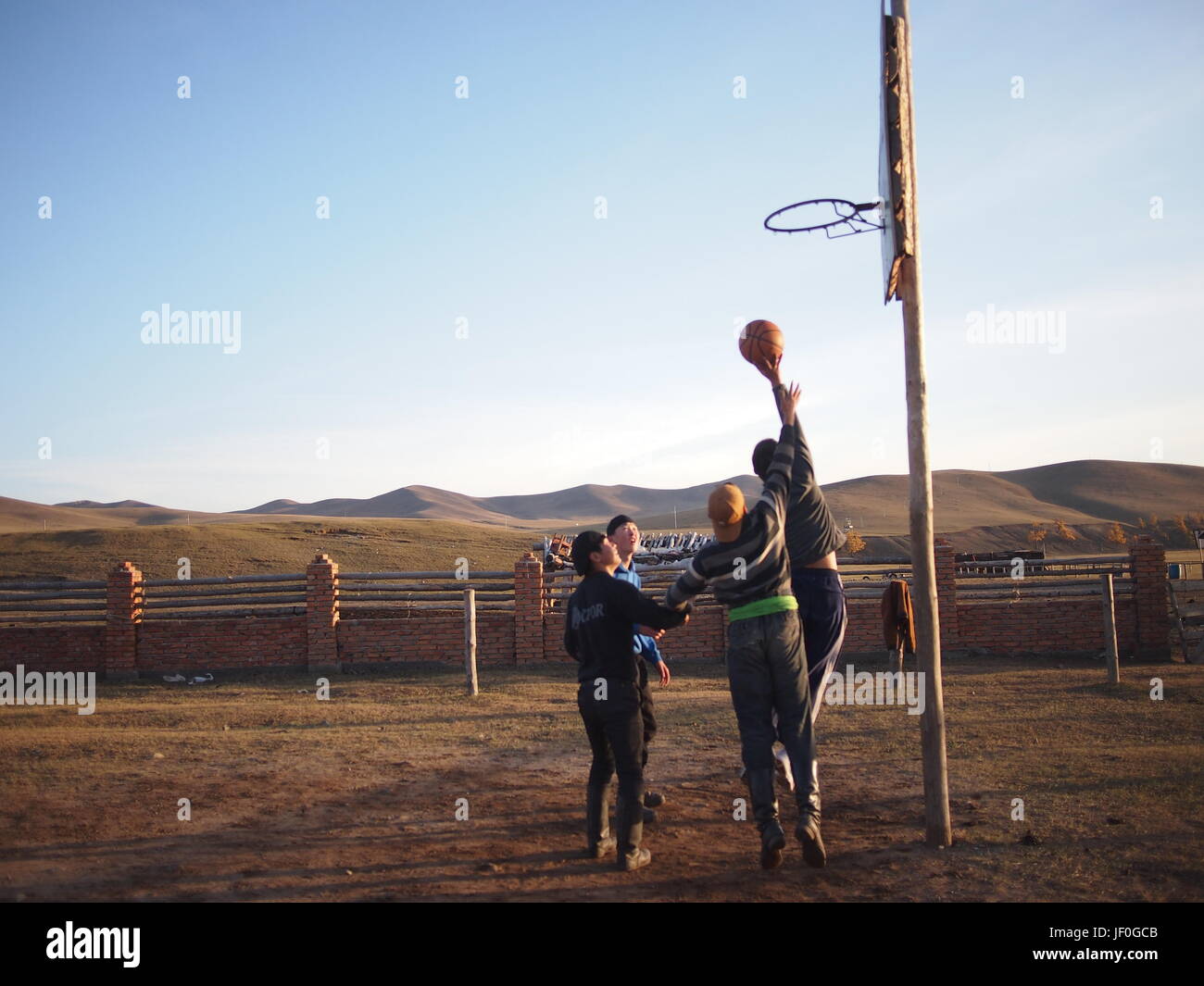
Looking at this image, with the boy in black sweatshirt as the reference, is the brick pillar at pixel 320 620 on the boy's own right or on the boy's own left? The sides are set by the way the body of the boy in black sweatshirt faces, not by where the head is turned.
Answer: on the boy's own left

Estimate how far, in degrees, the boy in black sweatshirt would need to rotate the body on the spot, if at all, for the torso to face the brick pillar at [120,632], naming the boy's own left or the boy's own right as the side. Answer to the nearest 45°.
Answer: approximately 90° to the boy's own left

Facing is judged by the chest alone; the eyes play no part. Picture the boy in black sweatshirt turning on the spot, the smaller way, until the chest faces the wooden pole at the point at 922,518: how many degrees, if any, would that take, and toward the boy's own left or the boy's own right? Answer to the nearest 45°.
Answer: approximately 45° to the boy's own right

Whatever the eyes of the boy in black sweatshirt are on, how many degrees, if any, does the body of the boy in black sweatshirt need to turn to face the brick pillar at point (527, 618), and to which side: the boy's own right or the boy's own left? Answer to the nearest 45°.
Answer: approximately 45° to the boy's own left

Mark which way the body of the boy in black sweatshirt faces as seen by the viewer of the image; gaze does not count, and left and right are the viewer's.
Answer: facing away from the viewer and to the right of the viewer

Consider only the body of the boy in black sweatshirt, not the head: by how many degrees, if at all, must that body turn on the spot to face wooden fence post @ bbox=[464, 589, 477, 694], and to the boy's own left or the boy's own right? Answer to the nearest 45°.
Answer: approximately 45° to the boy's own left
